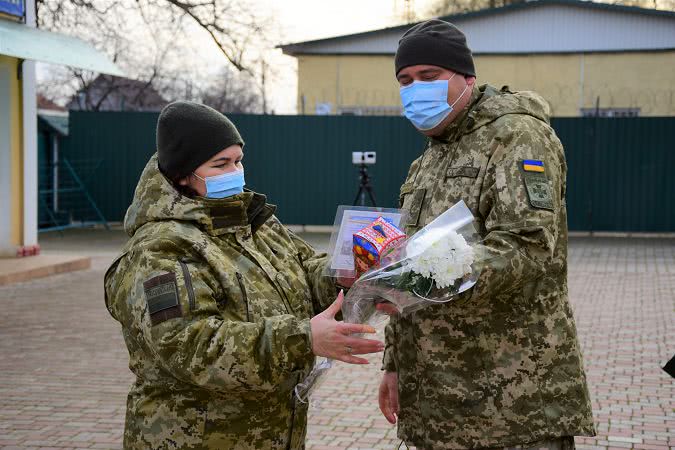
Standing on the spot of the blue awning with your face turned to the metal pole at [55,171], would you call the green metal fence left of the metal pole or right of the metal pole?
right

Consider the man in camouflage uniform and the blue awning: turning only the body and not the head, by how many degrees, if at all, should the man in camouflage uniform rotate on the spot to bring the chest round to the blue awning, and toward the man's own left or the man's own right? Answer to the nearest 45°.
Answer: approximately 90° to the man's own right

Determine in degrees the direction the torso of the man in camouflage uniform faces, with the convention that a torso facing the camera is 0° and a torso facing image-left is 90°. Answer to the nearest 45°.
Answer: approximately 45°

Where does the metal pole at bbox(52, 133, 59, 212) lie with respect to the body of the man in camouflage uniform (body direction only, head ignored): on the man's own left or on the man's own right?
on the man's own right

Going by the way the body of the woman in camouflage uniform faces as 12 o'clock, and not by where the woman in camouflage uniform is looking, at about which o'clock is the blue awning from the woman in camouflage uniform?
The blue awning is roughly at 7 o'clock from the woman in camouflage uniform.

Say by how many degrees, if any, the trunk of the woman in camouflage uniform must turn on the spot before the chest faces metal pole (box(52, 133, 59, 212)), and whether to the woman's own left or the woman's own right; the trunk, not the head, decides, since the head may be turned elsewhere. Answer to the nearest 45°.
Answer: approximately 135° to the woman's own left

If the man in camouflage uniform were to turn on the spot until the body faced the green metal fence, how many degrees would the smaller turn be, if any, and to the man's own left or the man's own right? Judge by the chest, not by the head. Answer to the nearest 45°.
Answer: approximately 135° to the man's own right

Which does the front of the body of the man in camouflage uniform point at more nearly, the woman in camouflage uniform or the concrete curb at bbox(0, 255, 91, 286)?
the woman in camouflage uniform

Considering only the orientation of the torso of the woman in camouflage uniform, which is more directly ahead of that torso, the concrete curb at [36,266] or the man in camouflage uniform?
the man in camouflage uniform

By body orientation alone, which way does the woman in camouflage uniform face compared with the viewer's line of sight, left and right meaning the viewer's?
facing the viewer and to the right of the viewer

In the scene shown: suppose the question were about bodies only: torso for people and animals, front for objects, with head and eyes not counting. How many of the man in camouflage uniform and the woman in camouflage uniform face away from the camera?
0

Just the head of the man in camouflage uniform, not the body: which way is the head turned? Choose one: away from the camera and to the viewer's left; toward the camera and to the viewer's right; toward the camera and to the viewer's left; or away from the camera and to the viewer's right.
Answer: toward the camera and to the viewer's left
